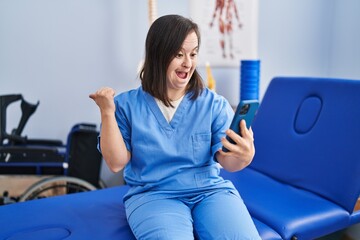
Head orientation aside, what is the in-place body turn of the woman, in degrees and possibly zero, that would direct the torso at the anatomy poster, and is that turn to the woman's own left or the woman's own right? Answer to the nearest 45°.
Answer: approximately 180°

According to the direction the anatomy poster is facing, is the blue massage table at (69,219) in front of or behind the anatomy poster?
in front

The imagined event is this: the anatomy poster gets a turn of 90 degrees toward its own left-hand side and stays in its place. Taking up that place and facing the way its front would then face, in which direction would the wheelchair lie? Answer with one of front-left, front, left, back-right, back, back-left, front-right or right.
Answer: back-right

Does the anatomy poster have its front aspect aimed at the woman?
yes

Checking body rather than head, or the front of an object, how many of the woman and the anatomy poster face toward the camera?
2

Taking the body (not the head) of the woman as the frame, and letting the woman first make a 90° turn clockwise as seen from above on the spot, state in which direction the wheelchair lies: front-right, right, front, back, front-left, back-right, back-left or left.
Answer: front-right

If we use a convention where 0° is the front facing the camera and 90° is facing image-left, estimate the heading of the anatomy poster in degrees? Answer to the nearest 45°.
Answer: approximately 0°

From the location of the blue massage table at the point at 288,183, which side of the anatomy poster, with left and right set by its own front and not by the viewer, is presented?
front
